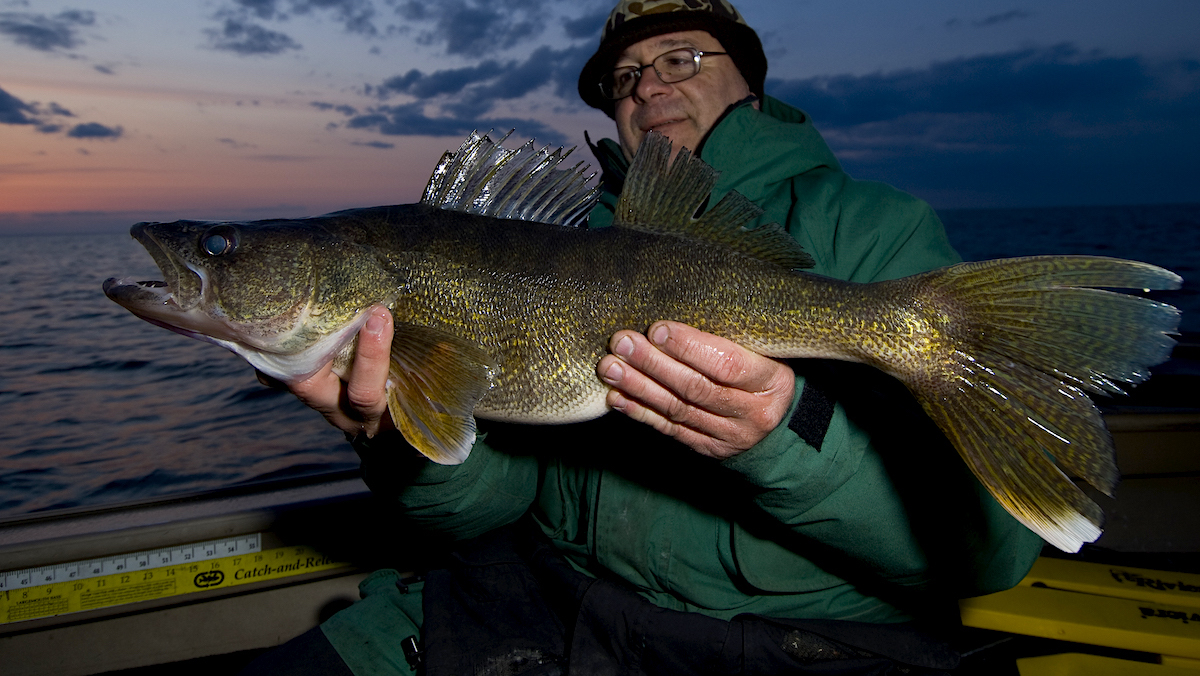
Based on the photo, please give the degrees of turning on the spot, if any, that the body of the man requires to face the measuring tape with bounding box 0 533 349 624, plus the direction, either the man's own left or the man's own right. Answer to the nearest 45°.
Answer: approximately 45° to the man's own right

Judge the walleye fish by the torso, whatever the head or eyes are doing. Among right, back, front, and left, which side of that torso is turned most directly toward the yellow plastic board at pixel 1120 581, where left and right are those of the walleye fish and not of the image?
back

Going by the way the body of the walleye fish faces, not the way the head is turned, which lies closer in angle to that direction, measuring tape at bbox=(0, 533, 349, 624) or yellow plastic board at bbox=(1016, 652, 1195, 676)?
the measuring tape

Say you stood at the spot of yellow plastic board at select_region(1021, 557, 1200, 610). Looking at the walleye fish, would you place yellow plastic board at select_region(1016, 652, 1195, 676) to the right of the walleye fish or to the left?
left

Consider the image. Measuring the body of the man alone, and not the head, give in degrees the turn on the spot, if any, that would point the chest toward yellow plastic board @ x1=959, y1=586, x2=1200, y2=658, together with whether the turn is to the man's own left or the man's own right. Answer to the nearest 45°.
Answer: approximately 135° to the man's own left

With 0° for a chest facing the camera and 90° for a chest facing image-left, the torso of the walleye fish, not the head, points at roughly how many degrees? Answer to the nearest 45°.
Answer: approximately 90°

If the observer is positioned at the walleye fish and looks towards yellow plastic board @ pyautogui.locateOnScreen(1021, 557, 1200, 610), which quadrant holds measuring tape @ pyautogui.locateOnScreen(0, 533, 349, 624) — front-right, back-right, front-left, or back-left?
back-left

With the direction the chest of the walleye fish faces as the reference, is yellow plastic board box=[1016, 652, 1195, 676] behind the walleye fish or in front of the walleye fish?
behind

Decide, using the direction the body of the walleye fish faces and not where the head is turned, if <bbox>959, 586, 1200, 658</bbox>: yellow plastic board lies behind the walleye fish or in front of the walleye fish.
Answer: behind

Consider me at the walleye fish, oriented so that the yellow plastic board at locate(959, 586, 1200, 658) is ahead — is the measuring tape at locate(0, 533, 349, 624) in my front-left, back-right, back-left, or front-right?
back-left

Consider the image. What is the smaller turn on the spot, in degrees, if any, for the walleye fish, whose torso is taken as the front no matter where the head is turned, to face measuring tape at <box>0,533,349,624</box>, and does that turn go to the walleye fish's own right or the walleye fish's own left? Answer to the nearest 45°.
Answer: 0° — it already faces it

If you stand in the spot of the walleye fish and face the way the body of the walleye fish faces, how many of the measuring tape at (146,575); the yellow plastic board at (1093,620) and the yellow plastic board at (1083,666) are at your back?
2

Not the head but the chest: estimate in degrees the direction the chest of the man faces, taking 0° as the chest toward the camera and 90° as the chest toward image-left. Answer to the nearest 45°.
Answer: approximately 45°
